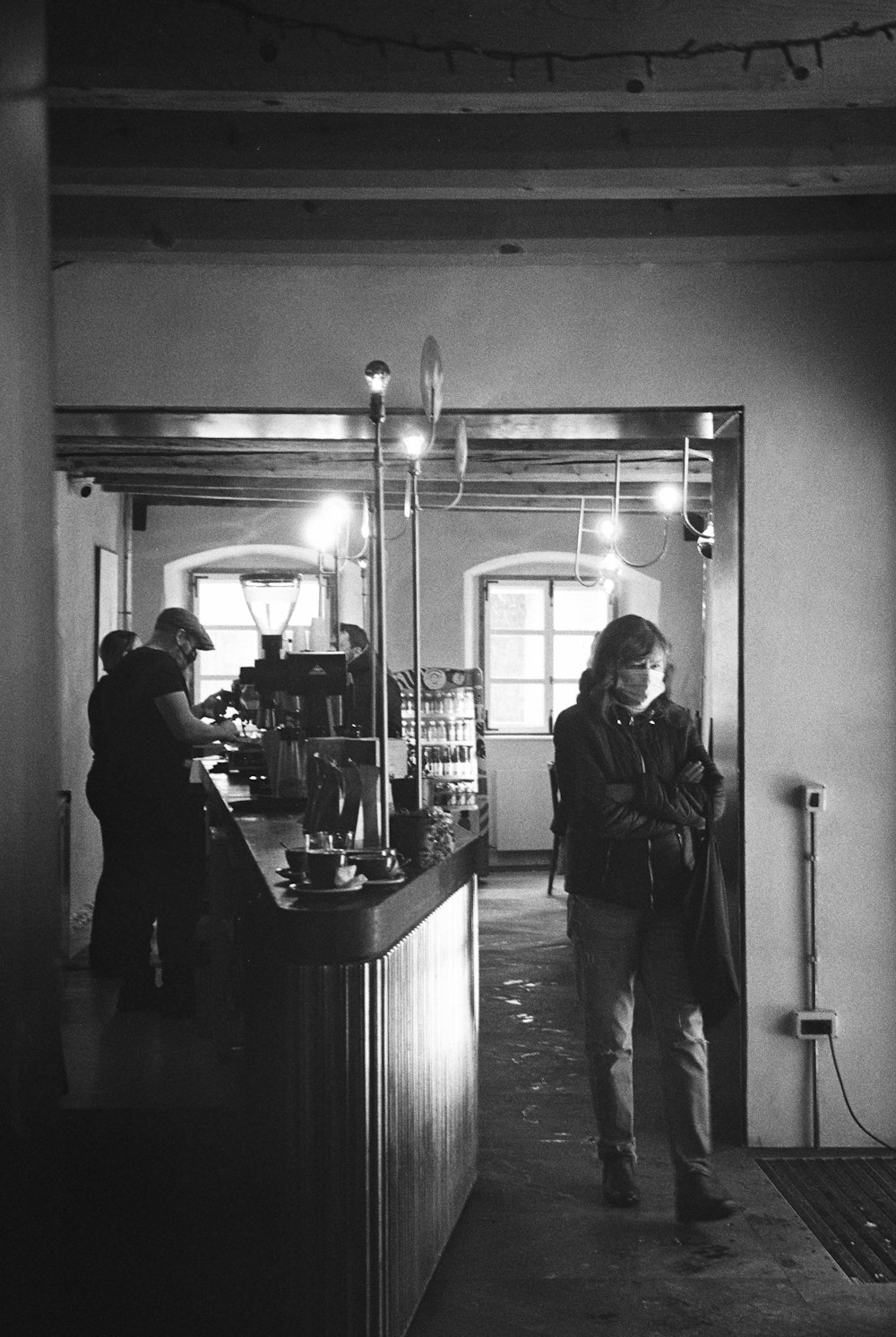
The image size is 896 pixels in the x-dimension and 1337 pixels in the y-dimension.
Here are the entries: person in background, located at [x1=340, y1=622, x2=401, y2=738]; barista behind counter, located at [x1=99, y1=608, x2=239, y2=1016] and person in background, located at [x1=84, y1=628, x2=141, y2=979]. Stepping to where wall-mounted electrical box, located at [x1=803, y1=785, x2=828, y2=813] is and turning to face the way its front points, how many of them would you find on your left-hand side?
0

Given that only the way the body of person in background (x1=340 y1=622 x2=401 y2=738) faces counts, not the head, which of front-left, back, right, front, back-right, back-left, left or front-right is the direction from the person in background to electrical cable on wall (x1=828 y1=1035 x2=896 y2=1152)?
back-left

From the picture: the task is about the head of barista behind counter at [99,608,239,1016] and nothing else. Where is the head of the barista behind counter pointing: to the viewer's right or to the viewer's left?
to the viewer's right

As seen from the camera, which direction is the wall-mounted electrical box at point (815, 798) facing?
toward the camera

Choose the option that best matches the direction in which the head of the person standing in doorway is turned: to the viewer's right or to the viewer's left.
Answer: to the viewer's right

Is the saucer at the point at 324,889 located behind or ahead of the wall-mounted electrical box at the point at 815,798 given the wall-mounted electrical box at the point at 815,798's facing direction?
ahead

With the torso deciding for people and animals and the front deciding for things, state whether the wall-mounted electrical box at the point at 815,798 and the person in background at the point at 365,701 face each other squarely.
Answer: no

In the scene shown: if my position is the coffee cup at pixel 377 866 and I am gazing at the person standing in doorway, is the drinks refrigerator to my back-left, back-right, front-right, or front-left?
front-left

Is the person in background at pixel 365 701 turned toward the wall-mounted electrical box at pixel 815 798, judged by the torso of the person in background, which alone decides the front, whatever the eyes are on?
no

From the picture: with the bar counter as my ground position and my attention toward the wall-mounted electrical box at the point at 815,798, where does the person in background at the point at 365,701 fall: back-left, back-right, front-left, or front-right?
front-left

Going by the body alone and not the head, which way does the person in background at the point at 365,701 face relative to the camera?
to the viewer's left

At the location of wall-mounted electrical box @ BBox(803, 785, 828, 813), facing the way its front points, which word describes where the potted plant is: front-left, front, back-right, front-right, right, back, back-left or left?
front-right

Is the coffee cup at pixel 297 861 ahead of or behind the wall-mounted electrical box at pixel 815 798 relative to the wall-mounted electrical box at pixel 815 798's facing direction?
ahead

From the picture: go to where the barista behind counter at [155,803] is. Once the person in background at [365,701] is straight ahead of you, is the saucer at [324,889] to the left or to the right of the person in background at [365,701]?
right
